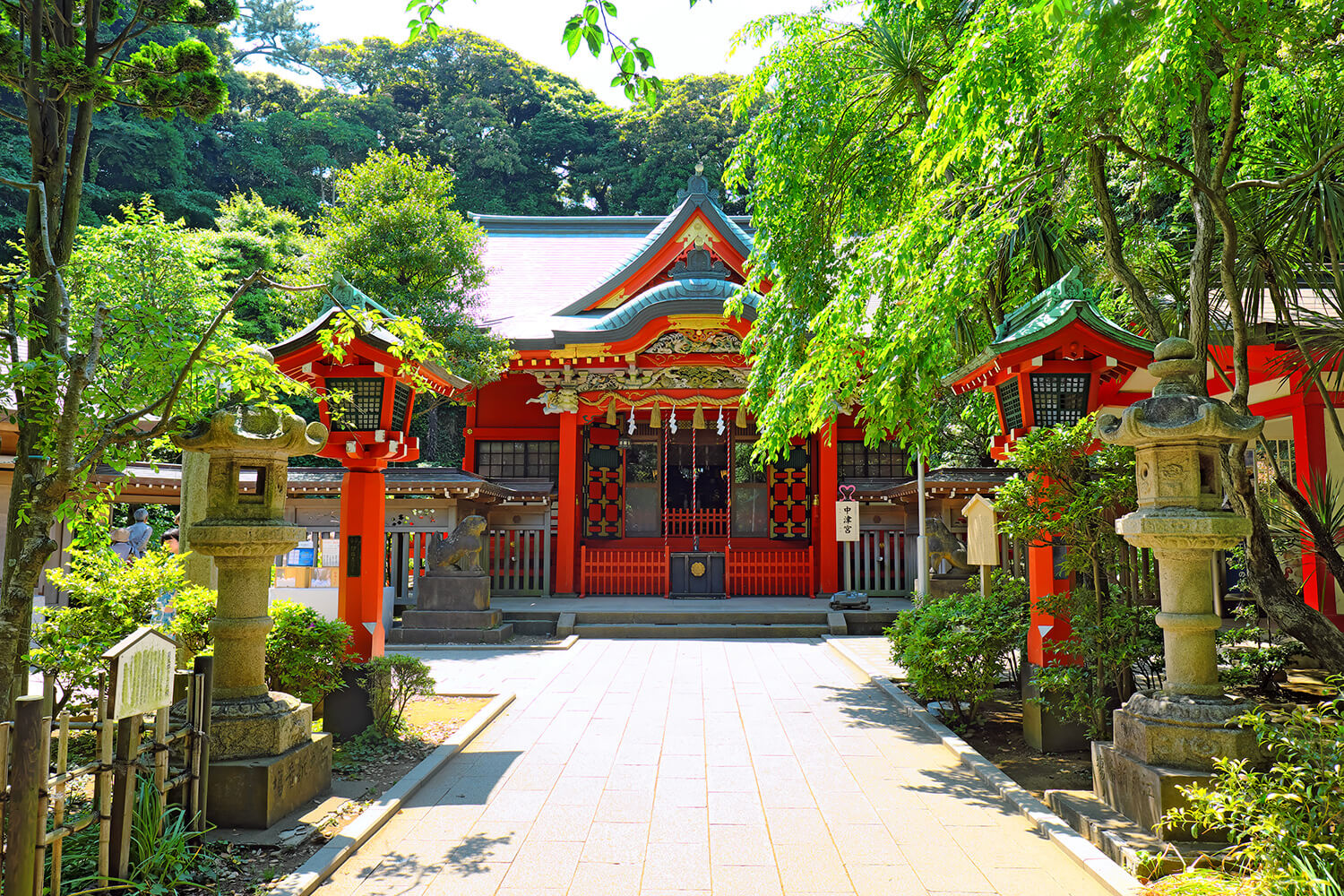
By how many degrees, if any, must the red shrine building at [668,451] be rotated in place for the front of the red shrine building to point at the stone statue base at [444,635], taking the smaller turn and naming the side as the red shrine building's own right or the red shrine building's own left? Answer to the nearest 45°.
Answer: approximately 45° to the red shrine building's own right

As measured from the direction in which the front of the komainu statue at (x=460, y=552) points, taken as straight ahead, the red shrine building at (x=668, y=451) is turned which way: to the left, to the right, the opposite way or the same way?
to the right

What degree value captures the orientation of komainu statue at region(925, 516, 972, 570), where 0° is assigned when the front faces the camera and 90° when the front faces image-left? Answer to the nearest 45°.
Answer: approximately 90°

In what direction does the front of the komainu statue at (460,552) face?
to the viewer's right

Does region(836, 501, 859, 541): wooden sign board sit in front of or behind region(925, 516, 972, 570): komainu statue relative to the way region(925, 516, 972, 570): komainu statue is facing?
in front

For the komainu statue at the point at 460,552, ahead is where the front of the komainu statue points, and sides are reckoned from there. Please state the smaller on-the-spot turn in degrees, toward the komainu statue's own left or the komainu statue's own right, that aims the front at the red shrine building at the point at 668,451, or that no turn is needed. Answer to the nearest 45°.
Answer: approximately 45° to the komainu statue's own left

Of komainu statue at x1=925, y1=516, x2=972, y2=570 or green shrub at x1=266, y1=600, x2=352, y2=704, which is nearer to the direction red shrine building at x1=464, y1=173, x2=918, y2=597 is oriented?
the green shrub

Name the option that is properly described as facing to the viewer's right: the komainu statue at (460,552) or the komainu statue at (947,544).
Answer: the komainu statue at (460,552)
